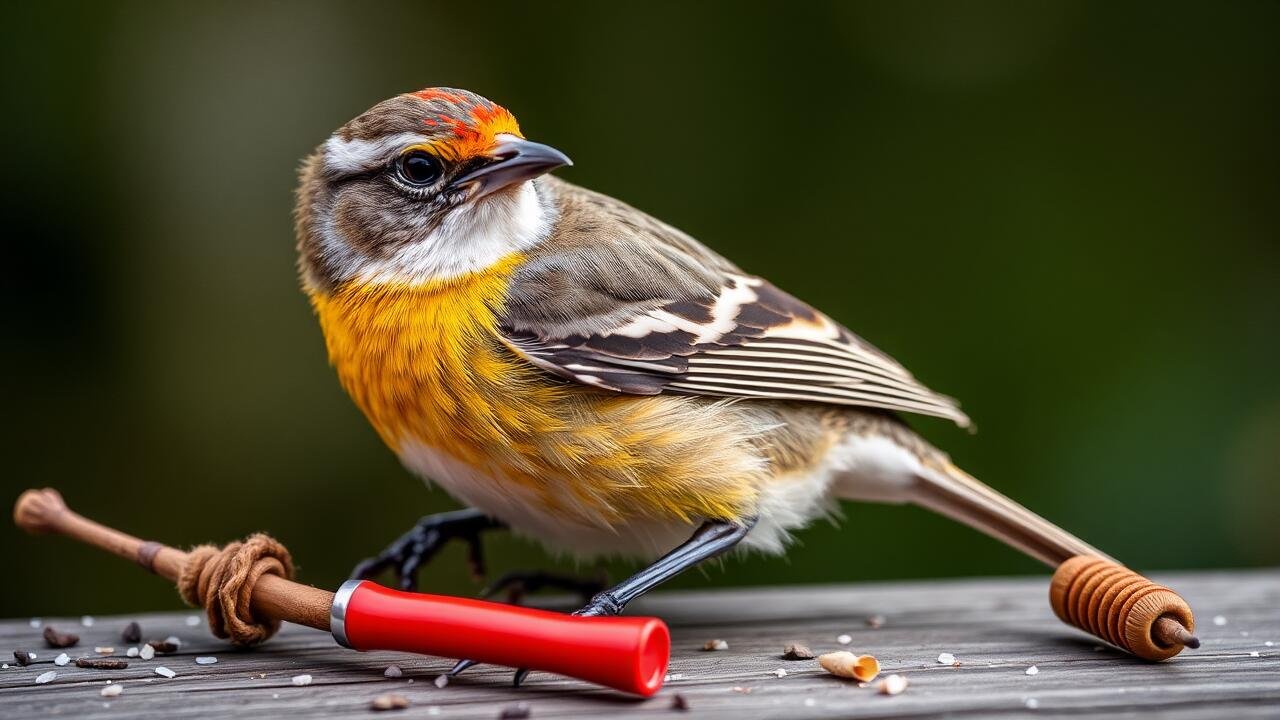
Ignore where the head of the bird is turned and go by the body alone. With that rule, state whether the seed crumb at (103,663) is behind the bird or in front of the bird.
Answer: in front

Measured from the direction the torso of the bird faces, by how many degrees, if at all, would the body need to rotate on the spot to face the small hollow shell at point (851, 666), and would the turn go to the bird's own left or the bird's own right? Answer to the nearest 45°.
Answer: approximately 135° to the bird's own left

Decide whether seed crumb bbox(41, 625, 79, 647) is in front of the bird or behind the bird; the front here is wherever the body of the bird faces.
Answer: in front

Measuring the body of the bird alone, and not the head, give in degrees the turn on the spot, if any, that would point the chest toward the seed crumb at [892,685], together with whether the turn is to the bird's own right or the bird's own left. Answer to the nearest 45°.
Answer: approximately 135° to the bird's own left

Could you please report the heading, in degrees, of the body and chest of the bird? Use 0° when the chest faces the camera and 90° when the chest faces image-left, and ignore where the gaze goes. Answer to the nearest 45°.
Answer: approximately 90°

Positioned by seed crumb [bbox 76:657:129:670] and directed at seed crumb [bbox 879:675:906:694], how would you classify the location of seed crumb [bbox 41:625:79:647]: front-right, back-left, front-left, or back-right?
back-left

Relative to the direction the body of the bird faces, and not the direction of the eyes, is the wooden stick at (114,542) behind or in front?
in front

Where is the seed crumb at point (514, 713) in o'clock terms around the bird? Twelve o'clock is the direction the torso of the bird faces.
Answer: The seed crumb is roughly at 9 o'clock from the bird.

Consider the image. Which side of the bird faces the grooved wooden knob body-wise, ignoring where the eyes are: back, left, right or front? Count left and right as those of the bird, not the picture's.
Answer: back
